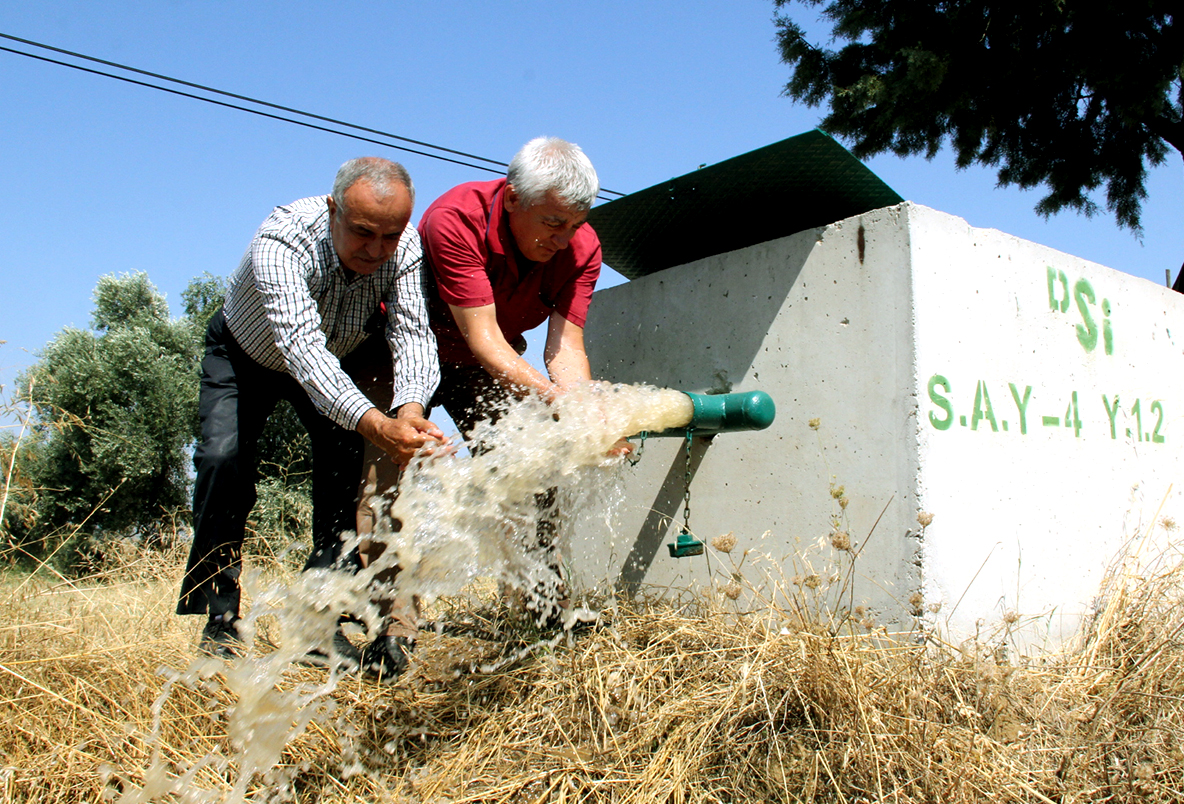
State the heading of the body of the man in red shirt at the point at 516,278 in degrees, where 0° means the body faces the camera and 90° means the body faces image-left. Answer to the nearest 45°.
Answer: approximately 315°

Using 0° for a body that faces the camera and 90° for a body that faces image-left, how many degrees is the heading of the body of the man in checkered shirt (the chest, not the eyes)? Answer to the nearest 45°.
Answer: approximately 315°

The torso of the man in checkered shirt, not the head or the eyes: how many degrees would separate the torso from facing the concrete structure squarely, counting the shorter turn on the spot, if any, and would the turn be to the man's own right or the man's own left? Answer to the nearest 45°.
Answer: approximately 45° to the man's own left

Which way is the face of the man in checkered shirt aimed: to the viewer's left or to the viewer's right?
to the viewer's right
